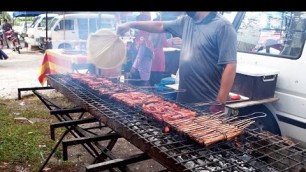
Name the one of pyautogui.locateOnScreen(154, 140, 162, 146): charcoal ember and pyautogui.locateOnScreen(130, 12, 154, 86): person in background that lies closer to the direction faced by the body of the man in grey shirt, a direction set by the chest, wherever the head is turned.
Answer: the charcoal ember

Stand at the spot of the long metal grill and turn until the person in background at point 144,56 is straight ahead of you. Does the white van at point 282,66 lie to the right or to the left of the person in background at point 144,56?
right

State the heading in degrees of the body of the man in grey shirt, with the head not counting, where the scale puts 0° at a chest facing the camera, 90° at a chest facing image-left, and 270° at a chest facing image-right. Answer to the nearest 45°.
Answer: approximately 45°

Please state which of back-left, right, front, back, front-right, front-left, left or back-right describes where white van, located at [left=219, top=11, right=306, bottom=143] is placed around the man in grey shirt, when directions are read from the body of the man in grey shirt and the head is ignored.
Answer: back

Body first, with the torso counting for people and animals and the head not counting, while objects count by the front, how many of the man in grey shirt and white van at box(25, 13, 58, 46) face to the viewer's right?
0

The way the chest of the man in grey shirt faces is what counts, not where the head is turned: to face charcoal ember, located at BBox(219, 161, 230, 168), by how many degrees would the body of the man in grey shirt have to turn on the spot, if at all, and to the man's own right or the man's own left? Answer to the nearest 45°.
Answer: approximately 45° to the man's own left

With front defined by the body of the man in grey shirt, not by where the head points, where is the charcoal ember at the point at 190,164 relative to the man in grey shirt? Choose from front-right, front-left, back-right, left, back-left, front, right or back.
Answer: front-left

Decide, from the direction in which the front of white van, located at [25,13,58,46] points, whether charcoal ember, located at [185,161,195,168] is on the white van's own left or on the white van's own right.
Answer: on the white van's own left

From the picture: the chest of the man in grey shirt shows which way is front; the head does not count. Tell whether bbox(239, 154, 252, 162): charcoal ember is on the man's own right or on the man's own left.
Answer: on the man's own left

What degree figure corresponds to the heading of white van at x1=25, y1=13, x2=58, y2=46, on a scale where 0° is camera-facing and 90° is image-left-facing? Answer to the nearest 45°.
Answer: approximately 45°

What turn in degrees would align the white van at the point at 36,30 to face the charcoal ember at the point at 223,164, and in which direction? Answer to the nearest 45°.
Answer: approximately 45° to its left

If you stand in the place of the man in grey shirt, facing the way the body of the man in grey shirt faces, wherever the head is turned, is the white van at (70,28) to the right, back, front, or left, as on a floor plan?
right

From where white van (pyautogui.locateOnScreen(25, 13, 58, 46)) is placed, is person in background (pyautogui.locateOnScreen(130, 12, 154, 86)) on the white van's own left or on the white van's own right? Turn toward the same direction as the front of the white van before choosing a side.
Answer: on the white van's own left

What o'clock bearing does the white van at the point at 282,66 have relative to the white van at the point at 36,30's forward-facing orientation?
the white van at the point at 282,66 is roughly at 10 o'clock from the white van at the point at 36,30.

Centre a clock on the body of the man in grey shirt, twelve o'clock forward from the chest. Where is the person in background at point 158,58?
The person in background is roughly at 4 o'clock from the man in grey shirt.
